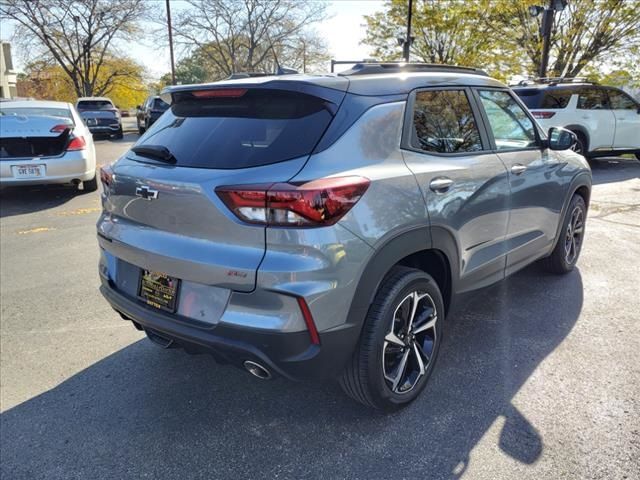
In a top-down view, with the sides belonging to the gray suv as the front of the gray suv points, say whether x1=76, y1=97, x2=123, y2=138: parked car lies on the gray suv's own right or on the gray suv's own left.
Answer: on the gray suv's own left

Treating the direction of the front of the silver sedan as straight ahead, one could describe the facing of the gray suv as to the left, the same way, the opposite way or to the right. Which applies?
to the right

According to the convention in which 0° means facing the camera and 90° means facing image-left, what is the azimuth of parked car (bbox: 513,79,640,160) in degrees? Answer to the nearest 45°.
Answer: approximately 225°

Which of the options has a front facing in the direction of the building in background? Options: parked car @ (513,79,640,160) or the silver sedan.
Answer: the silver sedan

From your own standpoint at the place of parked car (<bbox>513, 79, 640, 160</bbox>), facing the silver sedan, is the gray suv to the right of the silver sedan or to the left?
left

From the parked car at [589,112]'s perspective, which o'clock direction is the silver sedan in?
The silver sedan is roughly at 6 o'clock from the parked car.

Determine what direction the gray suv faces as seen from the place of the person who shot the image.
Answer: facing away from the viewer and to the right of the viewer

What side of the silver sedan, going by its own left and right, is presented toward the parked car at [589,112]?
right

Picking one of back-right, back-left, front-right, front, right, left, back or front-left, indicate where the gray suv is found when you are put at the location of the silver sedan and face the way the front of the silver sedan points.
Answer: back

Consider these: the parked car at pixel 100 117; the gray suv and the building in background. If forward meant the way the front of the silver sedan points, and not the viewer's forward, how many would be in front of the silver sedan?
2

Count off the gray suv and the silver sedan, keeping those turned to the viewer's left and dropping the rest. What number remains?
0

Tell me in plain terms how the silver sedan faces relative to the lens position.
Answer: facing away from the viewer

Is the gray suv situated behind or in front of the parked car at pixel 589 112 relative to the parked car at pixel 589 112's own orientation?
behind

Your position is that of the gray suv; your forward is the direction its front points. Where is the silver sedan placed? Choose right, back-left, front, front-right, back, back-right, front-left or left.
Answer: left

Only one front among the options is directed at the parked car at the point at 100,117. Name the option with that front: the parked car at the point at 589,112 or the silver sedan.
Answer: the silver sedan

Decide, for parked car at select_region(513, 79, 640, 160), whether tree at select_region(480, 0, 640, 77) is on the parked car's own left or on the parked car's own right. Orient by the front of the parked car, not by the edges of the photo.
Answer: on the parked car's own left
